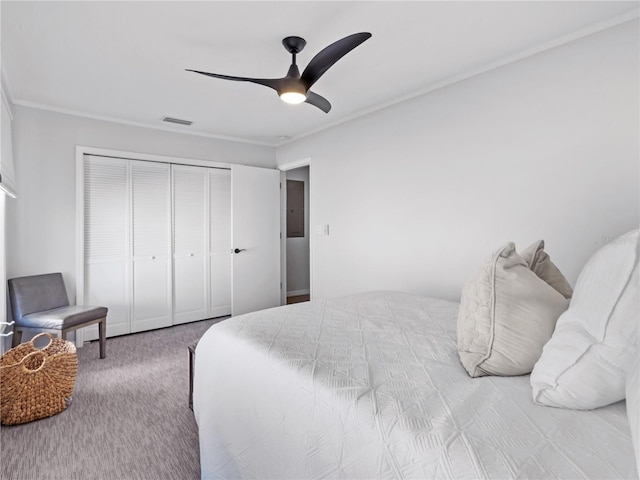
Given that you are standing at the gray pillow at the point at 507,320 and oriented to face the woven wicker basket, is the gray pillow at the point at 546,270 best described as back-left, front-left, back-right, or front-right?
back-right

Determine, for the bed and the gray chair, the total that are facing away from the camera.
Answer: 0

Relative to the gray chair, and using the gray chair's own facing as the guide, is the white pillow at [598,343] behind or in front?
in front

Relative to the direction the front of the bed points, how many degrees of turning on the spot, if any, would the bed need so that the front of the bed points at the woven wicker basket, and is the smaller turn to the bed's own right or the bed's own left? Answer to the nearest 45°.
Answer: approximately 45° to the bed's own right

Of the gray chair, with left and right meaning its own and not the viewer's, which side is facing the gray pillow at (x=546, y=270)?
front

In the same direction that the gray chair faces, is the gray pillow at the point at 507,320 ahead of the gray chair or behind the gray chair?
ahead

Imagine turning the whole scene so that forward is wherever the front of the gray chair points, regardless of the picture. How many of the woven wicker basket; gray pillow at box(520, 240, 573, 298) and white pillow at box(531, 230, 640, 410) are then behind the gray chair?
0

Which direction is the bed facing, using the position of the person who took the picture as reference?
facing the viewer and to the left of the viewer

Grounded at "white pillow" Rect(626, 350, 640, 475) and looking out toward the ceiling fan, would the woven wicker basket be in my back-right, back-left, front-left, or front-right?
front-left

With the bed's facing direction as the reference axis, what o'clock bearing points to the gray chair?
The gray chair is roughly at 2 o'clock from the bed.

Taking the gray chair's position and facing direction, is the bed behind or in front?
in front

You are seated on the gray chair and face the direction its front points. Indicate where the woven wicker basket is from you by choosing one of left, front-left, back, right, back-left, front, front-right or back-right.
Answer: front-right
